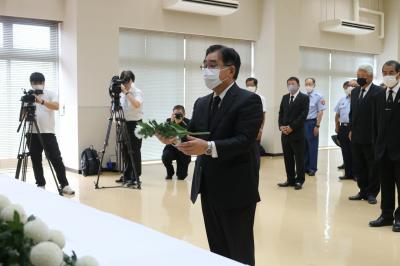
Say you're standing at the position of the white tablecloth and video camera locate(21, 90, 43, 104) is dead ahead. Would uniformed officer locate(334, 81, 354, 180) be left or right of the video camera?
right

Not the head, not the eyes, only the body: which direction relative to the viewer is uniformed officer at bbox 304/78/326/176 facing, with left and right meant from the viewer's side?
facing the viewer and to the left of the viewer

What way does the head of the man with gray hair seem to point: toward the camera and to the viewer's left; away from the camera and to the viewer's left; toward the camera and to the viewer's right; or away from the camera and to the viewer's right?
toward the camera and to the viewer's left

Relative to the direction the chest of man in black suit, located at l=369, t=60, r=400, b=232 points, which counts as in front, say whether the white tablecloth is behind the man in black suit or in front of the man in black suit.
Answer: in front

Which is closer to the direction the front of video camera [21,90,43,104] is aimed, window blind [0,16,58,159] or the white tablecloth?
the white tablecloth

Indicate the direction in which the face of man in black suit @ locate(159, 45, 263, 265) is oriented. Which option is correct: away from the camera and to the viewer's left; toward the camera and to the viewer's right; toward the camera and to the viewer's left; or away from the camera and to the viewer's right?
toward the camera and to the viewer's left

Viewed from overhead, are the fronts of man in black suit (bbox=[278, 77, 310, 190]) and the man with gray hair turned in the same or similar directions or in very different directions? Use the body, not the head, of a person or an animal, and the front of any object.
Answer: same or similar directions
